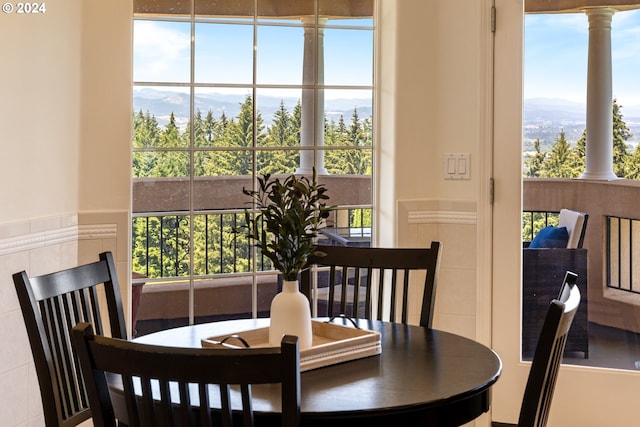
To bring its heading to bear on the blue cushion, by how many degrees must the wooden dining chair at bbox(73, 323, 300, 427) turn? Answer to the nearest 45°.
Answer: approximately 45° to its right

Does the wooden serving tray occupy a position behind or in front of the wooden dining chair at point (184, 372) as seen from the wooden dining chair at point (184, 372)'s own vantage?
in front

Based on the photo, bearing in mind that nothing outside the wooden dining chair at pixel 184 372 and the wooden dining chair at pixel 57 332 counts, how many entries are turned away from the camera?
1

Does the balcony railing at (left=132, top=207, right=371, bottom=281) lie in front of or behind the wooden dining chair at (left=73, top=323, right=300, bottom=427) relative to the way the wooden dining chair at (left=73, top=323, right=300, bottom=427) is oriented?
in front

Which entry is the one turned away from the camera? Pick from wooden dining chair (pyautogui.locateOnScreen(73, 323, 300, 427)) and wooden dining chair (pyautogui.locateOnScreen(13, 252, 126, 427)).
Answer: wooden dining chair (pyautogui.locateOnScreen(73, 323, 300, 427))

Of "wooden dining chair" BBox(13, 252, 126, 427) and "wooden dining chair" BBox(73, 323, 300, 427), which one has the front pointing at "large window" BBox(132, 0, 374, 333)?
"wooden dining chair" BBox(73, 323, 300, 427)

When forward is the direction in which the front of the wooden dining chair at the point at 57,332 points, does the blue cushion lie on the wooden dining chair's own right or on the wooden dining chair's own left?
on the wooden dining chair's own left

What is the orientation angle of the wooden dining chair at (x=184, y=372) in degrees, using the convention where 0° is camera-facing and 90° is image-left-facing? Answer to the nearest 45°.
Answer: approximately 180°

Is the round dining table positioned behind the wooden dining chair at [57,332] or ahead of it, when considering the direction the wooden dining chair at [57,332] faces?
ahead
